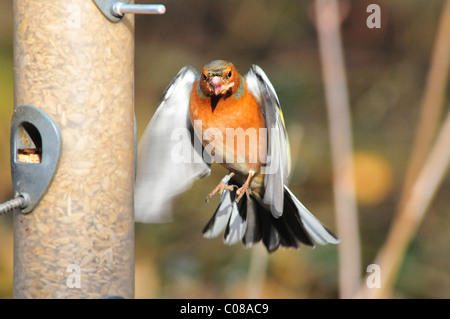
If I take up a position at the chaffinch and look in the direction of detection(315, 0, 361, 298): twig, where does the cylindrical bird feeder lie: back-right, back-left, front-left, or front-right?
back-left

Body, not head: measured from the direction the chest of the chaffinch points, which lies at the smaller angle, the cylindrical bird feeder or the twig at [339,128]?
the cylindrical bird feeder

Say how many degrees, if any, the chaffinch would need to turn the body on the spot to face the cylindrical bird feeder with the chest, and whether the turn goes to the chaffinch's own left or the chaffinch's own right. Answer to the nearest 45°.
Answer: approximately 45° to the chaffinch's own right

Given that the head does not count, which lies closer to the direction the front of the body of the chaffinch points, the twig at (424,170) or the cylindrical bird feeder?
the cylindrical bird feeder

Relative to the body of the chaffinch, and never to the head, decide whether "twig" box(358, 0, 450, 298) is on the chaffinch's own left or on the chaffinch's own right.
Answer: on the chaffinch's own left

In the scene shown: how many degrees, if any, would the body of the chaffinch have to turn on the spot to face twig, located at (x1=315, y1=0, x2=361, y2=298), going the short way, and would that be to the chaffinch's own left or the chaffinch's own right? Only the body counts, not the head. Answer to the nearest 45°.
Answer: approximately 135° to the chaffinch's own left

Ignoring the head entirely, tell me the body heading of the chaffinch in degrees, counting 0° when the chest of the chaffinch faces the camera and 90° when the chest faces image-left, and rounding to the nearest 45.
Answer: approximately 0°
